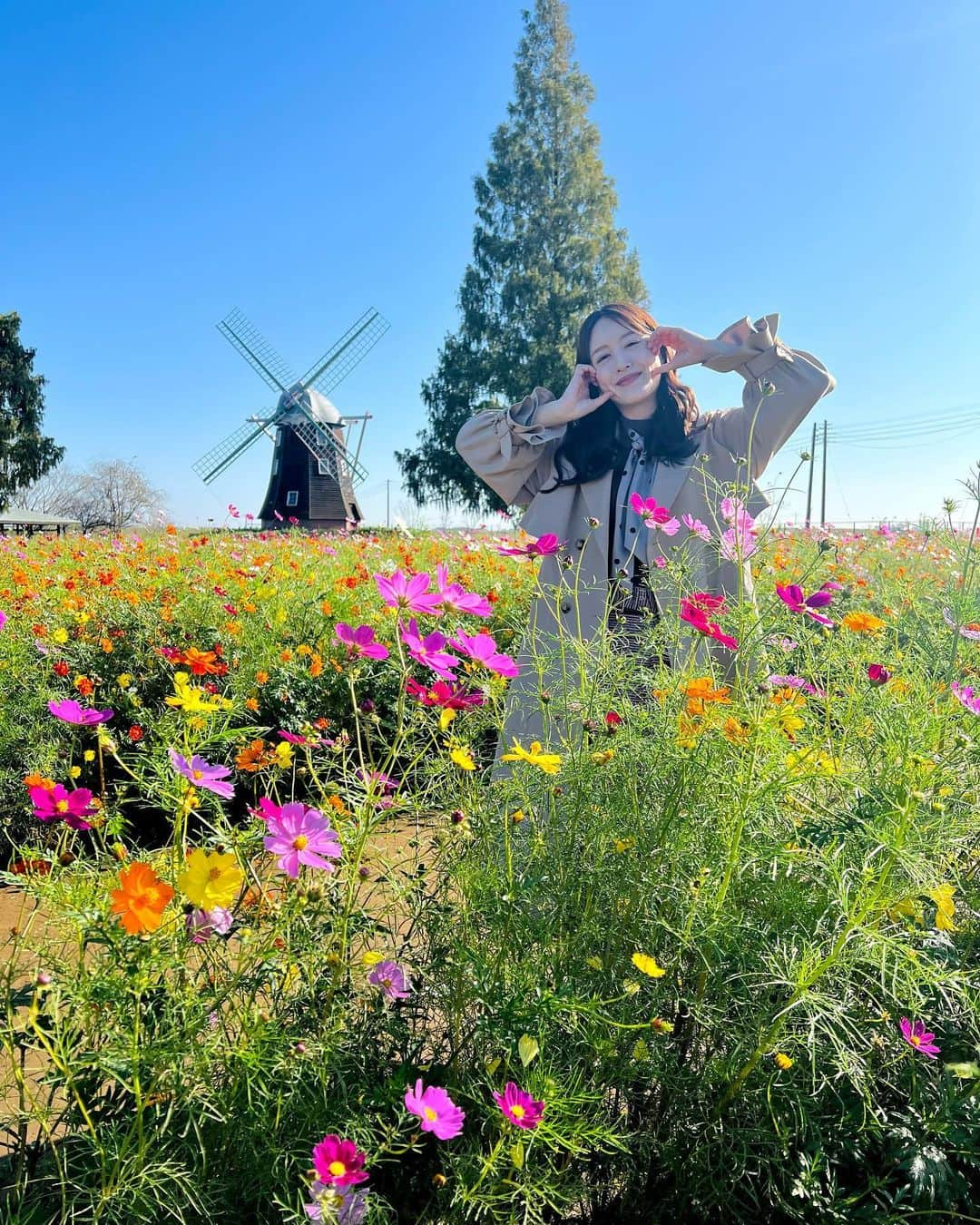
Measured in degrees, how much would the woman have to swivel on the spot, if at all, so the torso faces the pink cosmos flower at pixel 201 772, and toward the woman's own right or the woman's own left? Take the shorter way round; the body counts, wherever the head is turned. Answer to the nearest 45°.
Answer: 0° — they already face it

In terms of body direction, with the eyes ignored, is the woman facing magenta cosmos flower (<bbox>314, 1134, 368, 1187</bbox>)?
yes

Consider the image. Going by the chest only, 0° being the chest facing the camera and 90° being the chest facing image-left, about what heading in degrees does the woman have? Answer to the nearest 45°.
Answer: approximately 0°

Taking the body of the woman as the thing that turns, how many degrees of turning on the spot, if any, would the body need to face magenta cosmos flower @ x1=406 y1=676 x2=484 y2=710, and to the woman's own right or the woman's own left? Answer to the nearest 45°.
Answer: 0° — they already face it

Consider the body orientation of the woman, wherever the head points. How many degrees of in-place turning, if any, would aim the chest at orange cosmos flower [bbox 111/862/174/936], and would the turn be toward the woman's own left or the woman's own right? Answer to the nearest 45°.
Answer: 0° — they already face it

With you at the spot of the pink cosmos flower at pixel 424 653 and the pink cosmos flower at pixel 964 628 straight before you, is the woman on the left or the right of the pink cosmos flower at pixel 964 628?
left
